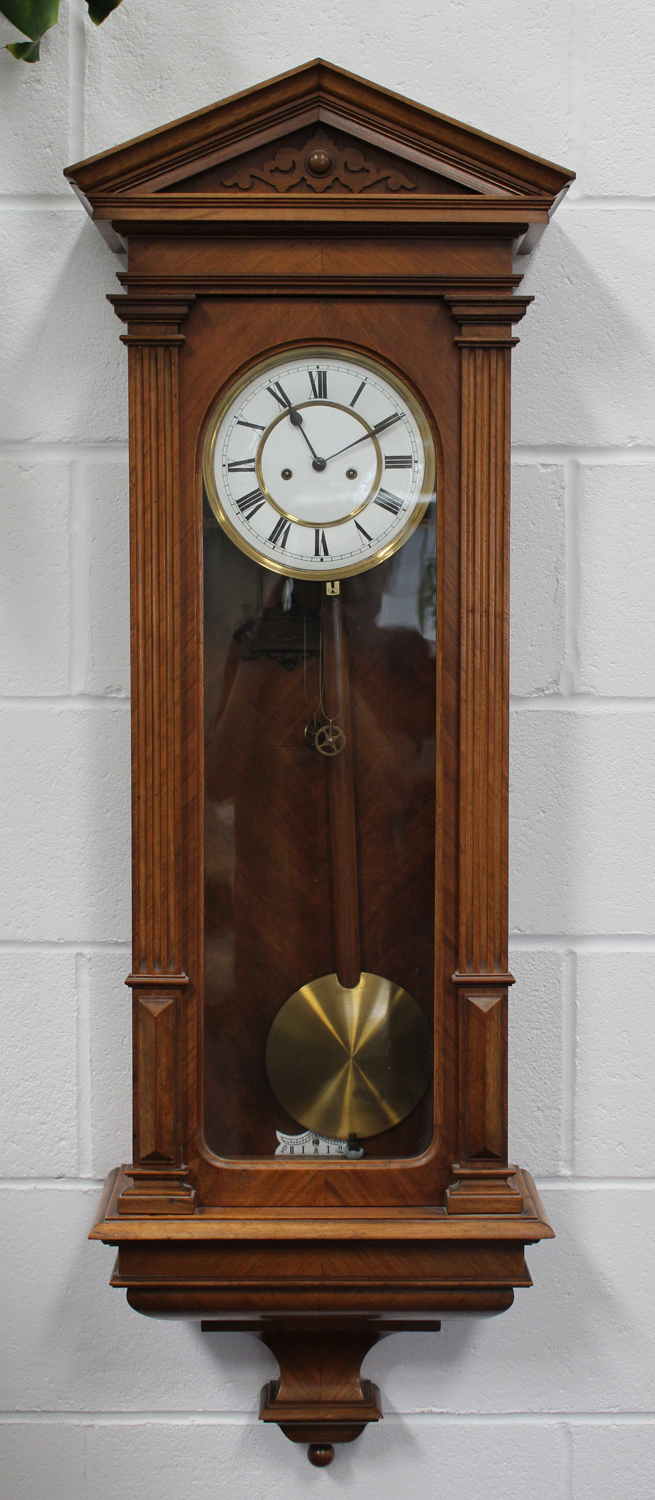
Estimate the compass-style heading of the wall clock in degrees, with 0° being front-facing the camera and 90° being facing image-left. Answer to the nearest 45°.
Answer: approximately 0°
